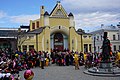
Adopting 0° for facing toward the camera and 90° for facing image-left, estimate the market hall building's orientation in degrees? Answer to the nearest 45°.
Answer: approximately 0°
